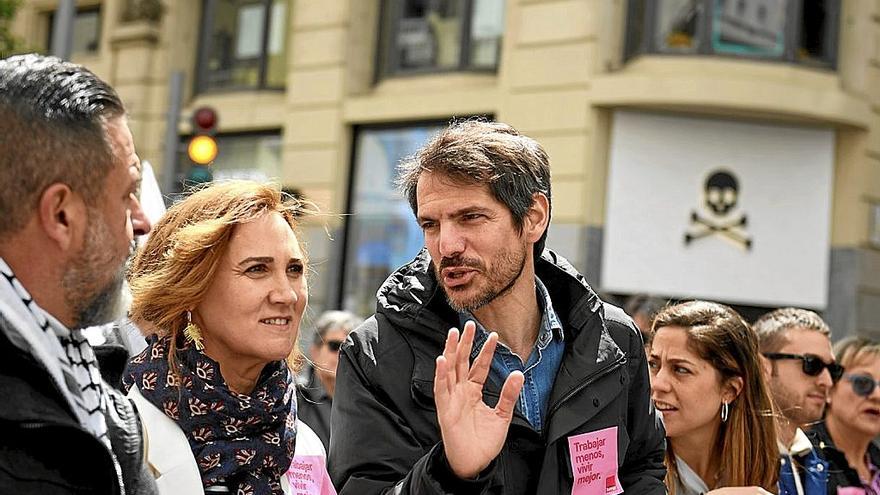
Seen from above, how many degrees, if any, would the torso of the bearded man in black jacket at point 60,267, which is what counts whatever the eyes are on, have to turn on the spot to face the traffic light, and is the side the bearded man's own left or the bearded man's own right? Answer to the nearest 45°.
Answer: approximately 90° to the bearded man's own left

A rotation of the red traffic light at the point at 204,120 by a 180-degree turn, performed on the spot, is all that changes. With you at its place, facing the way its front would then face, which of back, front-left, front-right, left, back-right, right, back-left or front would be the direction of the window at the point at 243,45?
front

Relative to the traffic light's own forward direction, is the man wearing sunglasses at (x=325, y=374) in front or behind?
in front

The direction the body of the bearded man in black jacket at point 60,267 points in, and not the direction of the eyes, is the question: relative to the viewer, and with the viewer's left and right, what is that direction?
facing to the right of the viewer

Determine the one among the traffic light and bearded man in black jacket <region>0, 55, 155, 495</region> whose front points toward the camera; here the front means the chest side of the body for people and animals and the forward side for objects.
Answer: the traffic light

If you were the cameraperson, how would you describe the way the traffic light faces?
facing the viewer

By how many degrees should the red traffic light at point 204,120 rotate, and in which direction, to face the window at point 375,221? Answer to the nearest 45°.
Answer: approximately 135° to its left

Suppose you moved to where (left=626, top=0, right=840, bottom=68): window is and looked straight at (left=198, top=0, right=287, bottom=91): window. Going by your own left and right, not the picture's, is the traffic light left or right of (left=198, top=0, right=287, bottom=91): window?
left

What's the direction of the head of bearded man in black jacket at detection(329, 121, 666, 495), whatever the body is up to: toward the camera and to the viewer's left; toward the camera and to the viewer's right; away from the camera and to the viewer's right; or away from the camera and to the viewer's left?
toward the camera and to the viewer's left

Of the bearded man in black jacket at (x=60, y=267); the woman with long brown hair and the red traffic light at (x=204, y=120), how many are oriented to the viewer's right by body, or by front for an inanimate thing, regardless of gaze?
1

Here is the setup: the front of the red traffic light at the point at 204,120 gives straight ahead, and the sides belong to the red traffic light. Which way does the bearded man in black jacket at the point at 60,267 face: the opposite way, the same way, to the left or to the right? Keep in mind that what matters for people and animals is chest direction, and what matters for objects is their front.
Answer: to the left

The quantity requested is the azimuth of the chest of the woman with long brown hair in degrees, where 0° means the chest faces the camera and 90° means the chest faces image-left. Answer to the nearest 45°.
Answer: approximately 45°

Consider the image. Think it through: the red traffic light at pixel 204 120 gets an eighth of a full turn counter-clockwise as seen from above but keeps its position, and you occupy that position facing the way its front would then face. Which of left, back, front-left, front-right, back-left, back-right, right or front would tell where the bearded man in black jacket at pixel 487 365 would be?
front-right

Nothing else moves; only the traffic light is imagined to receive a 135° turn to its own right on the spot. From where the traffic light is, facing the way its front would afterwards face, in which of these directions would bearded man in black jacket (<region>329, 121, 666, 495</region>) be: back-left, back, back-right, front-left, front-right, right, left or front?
back-left

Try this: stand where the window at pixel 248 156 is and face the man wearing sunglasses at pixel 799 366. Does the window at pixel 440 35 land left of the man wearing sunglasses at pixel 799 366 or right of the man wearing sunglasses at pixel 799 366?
left
